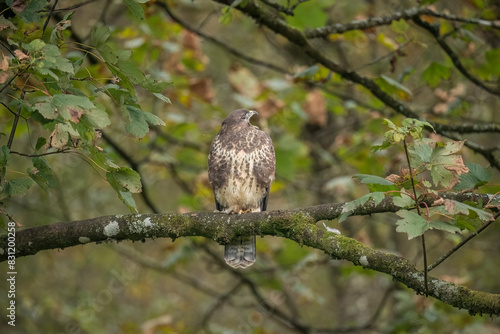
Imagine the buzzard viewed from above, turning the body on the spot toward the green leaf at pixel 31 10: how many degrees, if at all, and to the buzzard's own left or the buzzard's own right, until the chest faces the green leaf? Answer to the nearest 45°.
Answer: approximately 45° to the buzzard's own right

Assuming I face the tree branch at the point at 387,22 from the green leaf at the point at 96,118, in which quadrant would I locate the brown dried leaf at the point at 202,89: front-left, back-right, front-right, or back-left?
front-left

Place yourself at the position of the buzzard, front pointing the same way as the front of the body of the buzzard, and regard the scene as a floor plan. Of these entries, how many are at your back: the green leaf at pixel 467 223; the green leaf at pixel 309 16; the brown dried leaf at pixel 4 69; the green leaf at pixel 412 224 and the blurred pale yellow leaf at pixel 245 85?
2

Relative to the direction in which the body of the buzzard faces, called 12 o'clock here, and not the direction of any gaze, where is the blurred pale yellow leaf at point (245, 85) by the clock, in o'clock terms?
The blurred pale yellow leaf is roughly at 6 o'clock from the buzzard.

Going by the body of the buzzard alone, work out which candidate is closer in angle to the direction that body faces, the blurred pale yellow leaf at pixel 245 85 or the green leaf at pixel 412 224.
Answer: the green leaf

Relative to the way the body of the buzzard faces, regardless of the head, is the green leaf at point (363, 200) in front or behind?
in front

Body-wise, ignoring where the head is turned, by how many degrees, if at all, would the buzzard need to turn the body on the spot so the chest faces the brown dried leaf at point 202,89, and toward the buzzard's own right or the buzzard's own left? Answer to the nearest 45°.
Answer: approximately 180°

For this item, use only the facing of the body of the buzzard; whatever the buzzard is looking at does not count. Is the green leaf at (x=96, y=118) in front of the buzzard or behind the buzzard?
in front

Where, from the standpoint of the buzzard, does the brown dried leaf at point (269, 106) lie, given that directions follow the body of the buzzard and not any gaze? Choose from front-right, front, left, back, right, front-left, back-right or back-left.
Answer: back

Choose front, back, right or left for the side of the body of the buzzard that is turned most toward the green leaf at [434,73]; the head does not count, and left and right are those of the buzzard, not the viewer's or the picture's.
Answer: back

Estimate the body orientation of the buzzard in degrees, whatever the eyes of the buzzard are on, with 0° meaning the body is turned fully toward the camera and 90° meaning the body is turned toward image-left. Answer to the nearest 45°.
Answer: approximately 0°
